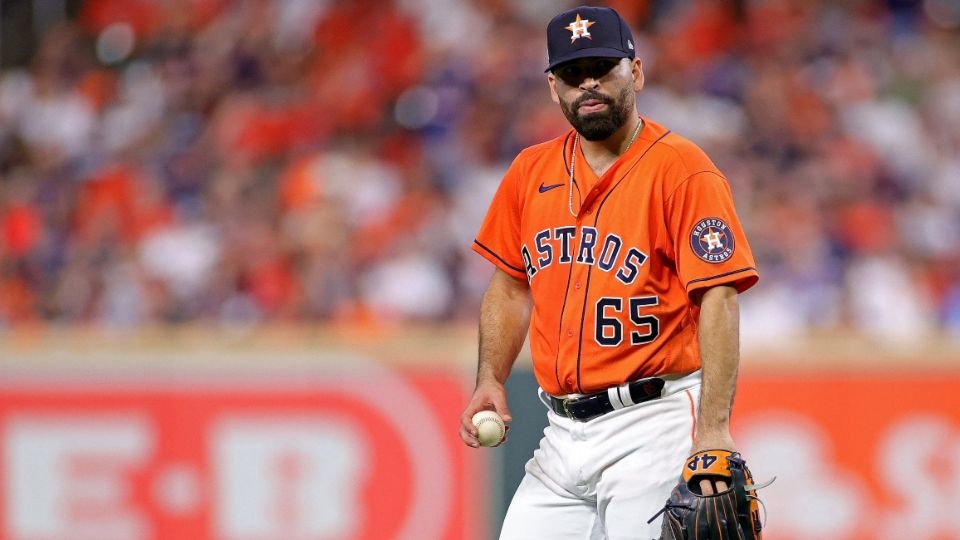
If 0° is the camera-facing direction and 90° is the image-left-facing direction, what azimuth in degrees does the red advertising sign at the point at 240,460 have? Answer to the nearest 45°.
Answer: approximately 0°

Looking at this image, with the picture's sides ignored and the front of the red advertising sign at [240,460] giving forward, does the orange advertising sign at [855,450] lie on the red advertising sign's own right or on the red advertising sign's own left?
on the red advertising sign's own left

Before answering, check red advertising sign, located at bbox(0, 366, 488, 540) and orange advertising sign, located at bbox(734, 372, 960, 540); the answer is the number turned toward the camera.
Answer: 2

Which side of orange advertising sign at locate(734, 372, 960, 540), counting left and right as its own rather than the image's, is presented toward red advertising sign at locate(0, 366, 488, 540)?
right
